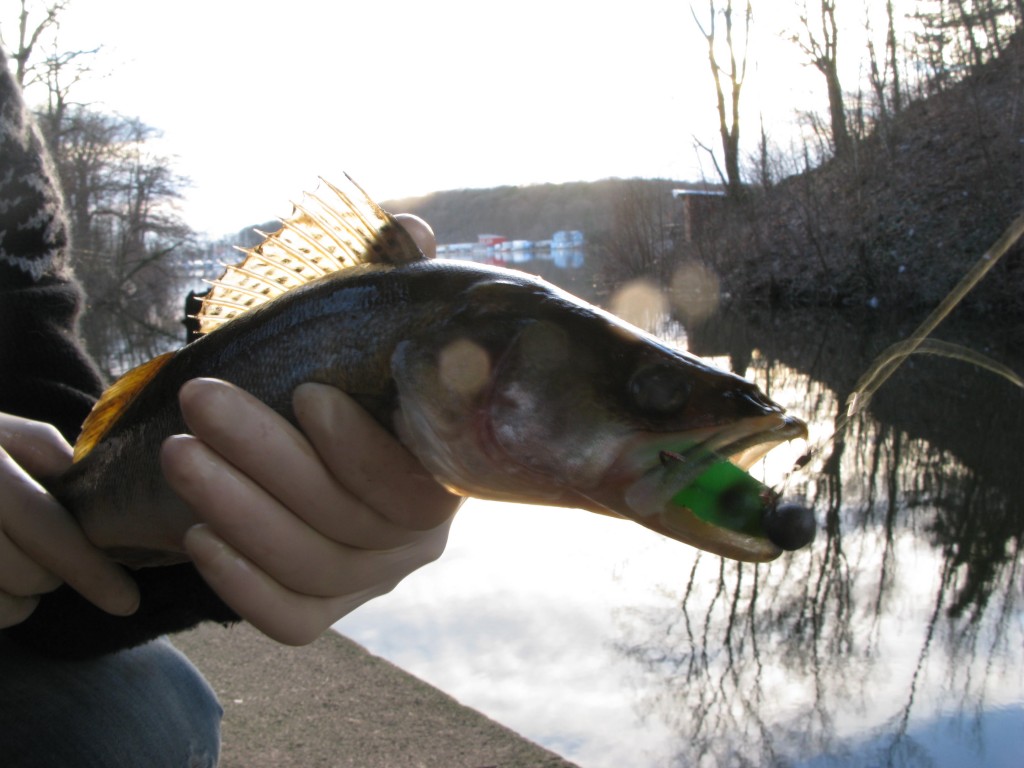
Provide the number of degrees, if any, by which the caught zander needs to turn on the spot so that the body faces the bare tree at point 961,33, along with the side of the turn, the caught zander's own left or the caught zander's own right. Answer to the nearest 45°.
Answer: approximately 45° to the caught zander's own left

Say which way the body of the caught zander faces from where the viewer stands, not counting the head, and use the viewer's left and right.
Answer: facing to the right of the viewer

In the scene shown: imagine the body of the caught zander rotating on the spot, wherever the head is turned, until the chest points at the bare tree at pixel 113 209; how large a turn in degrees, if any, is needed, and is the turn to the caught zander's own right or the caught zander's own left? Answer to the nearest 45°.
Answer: approximately 90° to the caught zander's own left
